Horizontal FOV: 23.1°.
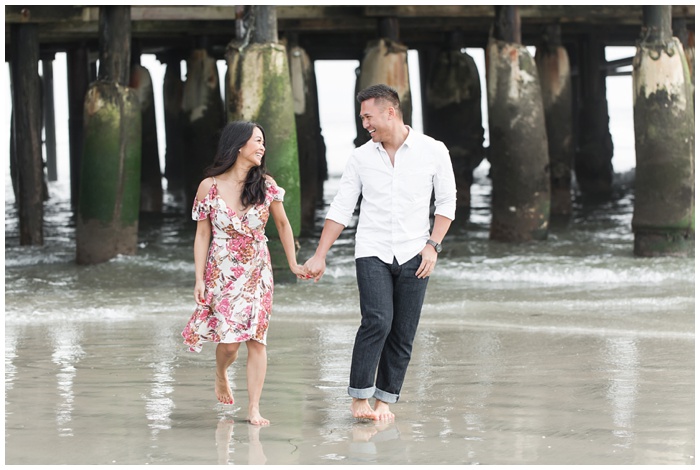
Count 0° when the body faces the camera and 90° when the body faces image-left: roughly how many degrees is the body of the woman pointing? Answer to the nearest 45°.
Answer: approximately 0°

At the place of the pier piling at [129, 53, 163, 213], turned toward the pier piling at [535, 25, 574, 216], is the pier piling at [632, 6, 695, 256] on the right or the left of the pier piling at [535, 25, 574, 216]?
right

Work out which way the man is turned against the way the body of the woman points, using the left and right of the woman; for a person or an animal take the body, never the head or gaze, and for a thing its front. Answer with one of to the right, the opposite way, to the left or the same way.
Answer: the same way

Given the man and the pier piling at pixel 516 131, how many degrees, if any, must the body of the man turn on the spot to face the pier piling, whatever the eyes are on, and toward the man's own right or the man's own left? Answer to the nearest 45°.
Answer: approximately 180°

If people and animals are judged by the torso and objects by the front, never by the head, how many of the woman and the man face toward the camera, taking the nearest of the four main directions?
2

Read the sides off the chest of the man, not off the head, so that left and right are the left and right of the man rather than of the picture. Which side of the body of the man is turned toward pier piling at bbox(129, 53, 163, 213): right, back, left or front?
back

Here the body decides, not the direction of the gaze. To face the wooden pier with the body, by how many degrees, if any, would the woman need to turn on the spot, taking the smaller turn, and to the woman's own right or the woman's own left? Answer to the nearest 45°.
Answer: approximately 180°

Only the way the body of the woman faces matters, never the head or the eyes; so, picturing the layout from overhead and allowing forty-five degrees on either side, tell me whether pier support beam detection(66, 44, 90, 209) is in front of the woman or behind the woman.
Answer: behind

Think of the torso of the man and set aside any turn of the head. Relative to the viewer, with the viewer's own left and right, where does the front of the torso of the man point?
facing the viewer

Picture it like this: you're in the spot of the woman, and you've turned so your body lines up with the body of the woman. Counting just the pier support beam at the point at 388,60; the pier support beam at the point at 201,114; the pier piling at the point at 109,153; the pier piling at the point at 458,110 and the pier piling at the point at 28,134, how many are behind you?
5

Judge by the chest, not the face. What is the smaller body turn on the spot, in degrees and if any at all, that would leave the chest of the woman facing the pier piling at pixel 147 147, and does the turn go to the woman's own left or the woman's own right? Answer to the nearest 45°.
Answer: approximately 180°

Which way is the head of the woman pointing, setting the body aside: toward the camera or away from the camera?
toward the camera

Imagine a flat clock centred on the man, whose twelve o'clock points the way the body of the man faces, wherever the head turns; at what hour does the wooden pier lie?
The wooden pier is roughly at 6 o'clock from the man.

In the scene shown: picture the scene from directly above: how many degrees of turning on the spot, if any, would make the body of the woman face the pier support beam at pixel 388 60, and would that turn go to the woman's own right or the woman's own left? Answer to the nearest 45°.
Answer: approximately 180°

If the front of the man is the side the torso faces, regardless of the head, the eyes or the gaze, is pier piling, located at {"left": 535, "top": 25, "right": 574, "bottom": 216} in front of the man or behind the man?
behind

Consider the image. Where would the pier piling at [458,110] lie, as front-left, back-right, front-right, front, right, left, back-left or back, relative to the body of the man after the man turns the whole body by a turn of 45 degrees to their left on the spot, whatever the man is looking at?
back-left
